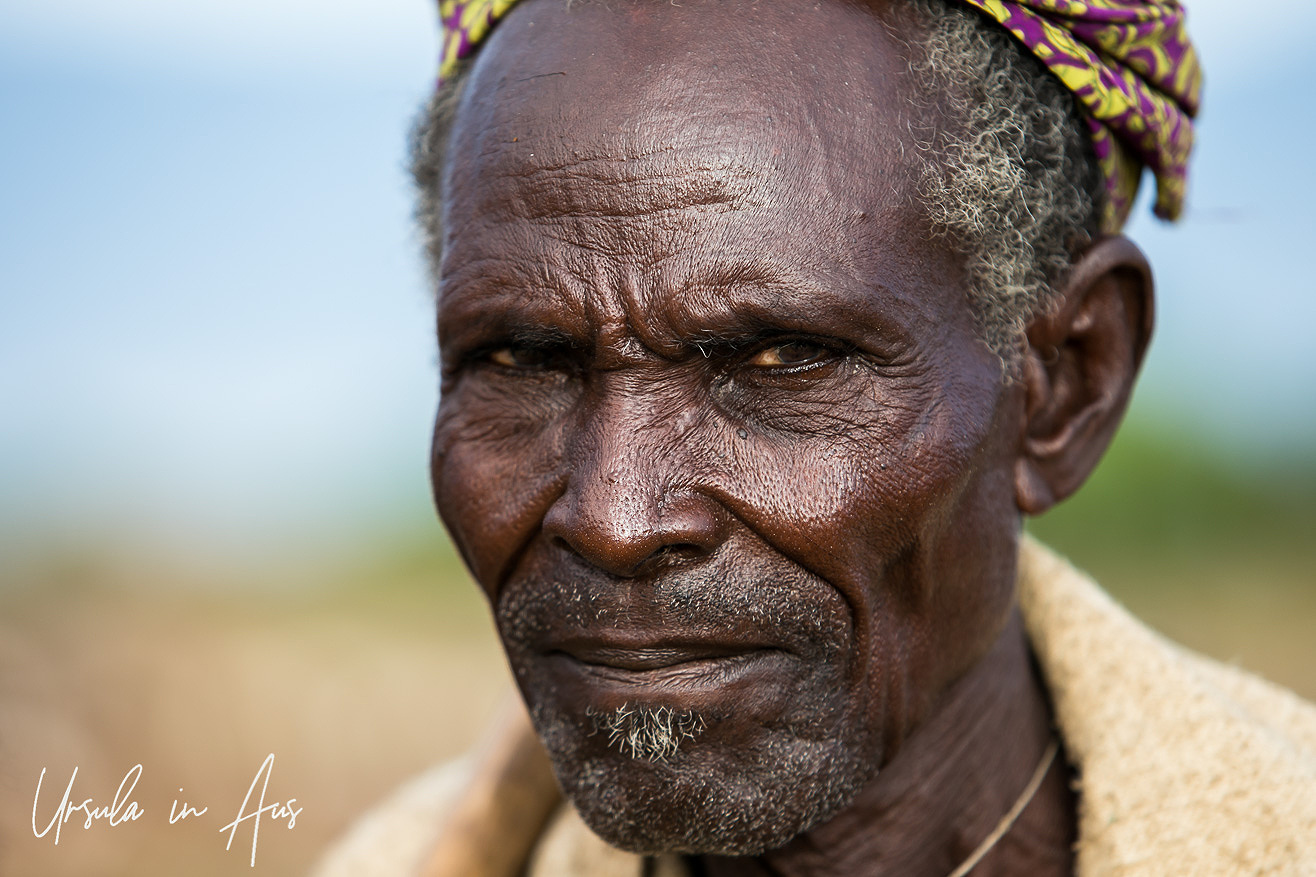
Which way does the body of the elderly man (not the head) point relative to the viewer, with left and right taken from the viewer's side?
facing the viewer and to the left of the viewer

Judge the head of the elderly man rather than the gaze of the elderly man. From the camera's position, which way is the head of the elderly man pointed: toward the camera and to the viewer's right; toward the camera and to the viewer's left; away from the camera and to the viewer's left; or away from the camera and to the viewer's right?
toward the camera and to the viewer's left
